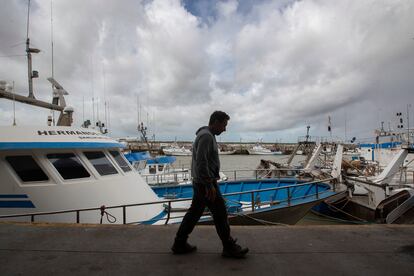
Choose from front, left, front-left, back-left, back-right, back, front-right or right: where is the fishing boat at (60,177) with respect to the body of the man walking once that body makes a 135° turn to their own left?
front

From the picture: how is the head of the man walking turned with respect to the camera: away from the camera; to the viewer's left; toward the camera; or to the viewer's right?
to the viewer's right

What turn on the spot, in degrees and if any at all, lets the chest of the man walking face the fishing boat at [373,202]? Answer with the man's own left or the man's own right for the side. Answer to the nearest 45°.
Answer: approximately 45° to the man's own left

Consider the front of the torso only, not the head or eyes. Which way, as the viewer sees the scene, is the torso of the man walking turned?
to the viewer's right
